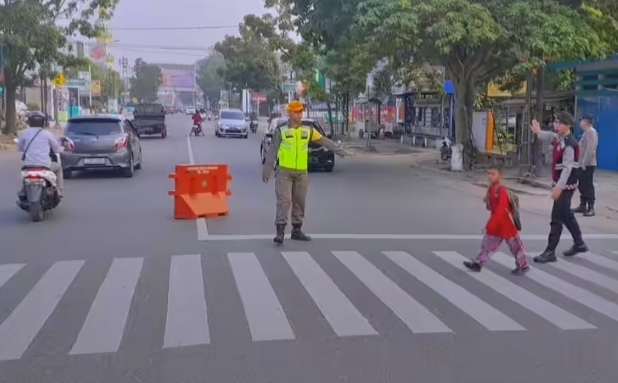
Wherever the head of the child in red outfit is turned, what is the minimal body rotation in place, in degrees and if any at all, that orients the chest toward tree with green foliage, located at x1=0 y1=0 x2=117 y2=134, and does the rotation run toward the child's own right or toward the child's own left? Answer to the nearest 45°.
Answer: approximately 45° to the child's own right

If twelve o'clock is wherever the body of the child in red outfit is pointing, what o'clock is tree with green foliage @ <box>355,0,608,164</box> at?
The tree with green foliage is roughly at 3 o'clock from the child in red outfit.

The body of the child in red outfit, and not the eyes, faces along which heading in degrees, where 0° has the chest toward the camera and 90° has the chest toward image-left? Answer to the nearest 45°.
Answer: approximately 90°

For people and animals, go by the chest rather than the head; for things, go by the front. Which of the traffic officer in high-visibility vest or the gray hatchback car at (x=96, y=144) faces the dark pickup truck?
the gray hatchback car

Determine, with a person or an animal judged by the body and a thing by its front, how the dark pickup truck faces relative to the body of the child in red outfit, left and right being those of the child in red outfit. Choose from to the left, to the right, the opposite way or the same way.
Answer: to the right

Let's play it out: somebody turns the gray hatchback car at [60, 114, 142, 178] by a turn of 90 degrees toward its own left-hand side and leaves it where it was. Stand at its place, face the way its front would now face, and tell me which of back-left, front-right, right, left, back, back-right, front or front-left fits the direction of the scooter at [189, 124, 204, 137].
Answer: right

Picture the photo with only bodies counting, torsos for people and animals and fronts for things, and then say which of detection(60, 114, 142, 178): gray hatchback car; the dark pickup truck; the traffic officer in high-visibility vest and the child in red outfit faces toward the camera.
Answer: the traffic officer in high-visibility vest

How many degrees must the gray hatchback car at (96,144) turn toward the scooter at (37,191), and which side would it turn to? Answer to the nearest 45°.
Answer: approximately 180°

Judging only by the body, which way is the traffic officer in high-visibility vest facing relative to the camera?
toward the camera

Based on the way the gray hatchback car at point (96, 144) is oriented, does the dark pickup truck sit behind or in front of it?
in front
